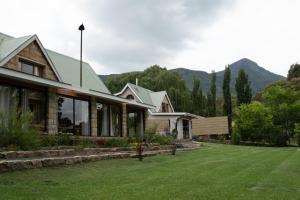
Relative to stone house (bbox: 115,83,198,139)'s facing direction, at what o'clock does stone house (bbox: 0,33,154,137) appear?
stone house (bbox: 0,33,154,137) is roughly at 2 o'clock from stone house (bbox: 115,83,198,139).

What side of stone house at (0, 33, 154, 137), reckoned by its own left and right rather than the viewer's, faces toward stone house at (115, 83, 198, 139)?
left

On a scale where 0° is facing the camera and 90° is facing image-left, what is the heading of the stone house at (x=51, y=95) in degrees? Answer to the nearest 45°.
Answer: approximately 315°

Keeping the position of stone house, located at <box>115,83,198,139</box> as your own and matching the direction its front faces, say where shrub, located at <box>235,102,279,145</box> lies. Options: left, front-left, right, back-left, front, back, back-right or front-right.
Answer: front-left

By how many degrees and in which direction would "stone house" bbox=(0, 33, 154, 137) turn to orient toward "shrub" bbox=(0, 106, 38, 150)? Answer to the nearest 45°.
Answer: approximately 45° to its right

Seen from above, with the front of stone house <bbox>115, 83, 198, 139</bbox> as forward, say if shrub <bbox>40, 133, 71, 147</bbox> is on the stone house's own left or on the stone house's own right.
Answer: on the stone house's own right

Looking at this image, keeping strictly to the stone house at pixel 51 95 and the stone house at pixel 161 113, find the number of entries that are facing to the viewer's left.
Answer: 0

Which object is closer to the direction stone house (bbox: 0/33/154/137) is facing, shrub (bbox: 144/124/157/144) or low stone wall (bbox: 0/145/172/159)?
the low stone wall
